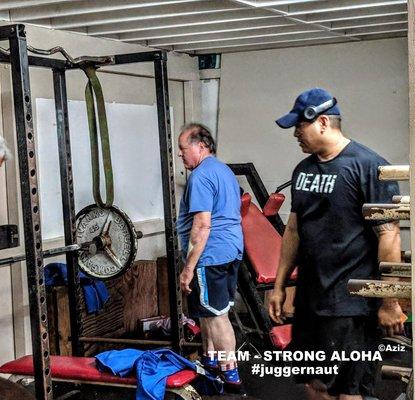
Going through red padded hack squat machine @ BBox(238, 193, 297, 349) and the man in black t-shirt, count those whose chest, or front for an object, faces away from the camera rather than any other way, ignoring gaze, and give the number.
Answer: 0

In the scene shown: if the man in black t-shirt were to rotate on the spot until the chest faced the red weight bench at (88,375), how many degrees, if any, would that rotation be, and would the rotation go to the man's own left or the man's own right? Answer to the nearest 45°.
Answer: approximately 45° to the man's own right

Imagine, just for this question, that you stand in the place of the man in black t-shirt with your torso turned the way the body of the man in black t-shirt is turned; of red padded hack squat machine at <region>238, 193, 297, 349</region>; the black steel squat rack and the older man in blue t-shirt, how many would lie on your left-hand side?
0

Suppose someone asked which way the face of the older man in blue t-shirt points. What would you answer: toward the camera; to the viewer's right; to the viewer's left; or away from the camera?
to the viewer's left

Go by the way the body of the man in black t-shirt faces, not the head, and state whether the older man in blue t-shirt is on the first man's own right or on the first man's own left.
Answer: on the first man's own right

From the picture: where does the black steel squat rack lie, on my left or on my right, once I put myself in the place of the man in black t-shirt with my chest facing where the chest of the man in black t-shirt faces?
on my right

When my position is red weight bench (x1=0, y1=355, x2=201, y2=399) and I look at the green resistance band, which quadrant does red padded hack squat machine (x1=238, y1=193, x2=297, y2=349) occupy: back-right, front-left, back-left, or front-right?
front-right

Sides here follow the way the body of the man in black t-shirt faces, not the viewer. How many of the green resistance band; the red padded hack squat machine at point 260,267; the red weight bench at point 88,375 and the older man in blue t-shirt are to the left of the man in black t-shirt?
0

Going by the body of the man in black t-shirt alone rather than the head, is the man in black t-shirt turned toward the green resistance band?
no

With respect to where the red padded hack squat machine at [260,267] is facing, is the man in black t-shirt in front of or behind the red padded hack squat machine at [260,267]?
in front

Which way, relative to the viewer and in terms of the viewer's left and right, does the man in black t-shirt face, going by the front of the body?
facing the viewer and to the left of the viewer

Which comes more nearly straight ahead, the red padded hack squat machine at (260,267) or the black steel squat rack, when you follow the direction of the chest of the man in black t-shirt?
the black steel squat rack

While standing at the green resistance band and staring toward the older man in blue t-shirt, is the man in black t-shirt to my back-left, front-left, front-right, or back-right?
front-right

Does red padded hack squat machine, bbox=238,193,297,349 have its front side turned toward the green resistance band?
no

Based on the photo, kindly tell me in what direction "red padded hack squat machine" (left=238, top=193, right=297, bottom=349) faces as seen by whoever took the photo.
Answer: facing the viewer and to the right of the viewer

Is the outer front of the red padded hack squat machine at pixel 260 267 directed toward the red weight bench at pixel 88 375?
no

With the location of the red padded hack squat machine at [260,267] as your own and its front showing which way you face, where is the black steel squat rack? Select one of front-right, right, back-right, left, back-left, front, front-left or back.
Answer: right
